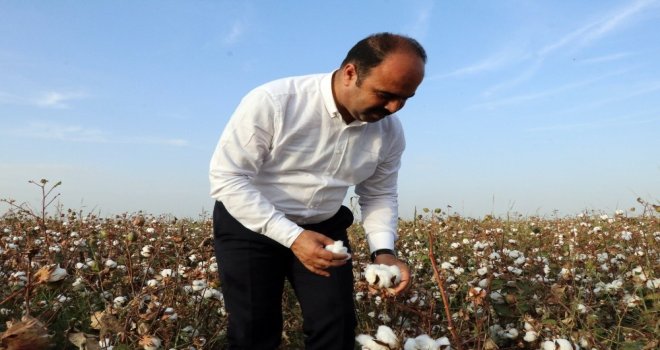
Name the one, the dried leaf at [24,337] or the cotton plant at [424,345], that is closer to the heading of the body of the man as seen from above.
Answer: the cotton plant

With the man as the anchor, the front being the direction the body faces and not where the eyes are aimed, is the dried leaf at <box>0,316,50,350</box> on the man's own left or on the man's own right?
on the man's own right

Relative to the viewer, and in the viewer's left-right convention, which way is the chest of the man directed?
facing the viewer and to the right of the viewer

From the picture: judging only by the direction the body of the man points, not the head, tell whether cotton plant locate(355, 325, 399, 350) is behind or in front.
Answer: in front

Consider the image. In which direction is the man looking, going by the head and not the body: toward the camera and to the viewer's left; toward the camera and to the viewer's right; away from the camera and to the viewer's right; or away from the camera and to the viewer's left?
toward the camera and to the viewer's right

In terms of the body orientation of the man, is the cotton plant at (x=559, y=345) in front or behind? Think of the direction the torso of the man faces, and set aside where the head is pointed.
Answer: in front
